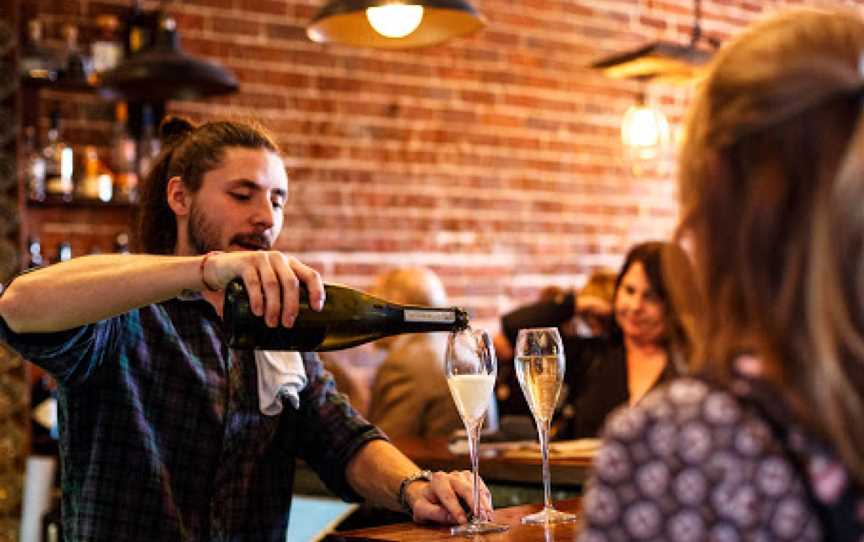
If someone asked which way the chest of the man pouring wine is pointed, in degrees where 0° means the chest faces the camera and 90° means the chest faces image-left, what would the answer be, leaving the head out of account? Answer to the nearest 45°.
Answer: approximately 315°

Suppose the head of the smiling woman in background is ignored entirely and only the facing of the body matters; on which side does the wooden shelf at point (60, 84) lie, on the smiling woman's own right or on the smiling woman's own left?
on the smiling woman's own right

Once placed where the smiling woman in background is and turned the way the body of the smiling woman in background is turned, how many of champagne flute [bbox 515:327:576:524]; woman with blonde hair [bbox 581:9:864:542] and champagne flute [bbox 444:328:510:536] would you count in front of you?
3

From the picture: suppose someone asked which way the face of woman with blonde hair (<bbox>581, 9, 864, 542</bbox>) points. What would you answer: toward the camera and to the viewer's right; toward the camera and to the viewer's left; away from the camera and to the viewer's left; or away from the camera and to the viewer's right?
away from the camera and to the viewer's left

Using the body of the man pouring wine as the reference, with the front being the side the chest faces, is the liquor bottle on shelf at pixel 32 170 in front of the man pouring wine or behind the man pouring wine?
behind

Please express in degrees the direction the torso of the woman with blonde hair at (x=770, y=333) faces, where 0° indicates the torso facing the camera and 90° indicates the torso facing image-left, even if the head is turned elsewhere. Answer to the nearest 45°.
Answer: approximately 135°

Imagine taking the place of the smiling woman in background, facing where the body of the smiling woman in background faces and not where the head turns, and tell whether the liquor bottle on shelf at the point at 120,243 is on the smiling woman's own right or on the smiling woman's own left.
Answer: on the smiling woman's own right

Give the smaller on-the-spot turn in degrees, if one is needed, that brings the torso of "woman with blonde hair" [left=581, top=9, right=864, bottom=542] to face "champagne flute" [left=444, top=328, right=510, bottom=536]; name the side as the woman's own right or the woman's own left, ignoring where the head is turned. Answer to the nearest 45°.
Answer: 0° — they already face it

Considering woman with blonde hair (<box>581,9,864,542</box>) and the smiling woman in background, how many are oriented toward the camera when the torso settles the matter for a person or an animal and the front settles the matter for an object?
1

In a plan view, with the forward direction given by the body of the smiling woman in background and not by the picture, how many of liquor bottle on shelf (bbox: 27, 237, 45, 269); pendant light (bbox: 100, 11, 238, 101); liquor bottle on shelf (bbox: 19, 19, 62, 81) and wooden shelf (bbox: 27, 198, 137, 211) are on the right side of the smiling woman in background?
4

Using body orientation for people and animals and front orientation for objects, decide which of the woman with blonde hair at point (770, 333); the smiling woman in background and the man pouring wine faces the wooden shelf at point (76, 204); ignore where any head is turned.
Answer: the woman with blonde hair

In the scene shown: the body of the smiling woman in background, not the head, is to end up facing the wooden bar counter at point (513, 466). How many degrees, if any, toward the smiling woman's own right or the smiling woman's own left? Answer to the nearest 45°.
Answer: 0° — they already face it

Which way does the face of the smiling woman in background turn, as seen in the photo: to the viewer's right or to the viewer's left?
to the viewer's left

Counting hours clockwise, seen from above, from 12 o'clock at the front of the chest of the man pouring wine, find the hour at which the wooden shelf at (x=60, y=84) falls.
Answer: The wooden shelf is roughly at 7 o'clock from the man pouring wine.

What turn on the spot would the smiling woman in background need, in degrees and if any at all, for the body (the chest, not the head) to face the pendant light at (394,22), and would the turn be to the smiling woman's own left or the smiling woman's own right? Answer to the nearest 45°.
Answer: approximately 45° to the smiling woman's own right

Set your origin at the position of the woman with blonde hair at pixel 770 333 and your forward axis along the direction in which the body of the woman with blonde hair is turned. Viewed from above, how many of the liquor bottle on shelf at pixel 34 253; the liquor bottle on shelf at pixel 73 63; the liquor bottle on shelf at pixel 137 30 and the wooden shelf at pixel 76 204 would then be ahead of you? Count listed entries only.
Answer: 4

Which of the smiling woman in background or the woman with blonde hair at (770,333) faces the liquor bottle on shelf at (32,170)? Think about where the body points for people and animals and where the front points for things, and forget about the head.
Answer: the woman with blonde hair
